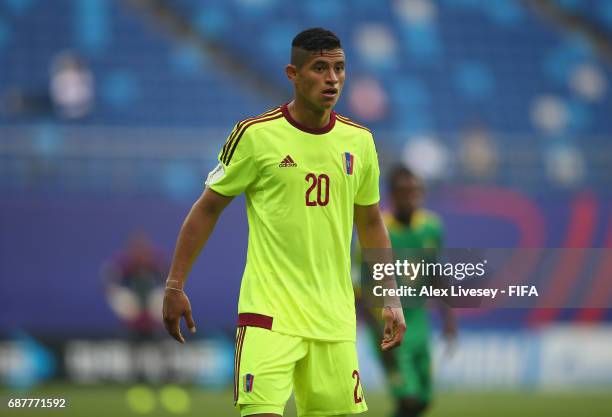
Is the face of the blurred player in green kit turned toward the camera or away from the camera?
toward the camera

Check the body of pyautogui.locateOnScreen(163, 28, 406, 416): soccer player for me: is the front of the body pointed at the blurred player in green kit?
no

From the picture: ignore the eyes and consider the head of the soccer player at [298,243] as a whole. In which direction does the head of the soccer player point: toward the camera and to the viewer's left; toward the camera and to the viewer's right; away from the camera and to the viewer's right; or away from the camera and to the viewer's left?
toward the camera and to the viewer's right

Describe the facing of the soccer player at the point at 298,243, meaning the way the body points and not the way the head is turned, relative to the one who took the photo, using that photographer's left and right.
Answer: facing the viewer and to the right of the viewer
